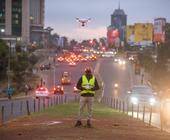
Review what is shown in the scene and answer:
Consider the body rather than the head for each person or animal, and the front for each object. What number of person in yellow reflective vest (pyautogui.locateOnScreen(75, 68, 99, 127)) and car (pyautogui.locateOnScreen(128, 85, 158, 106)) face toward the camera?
2

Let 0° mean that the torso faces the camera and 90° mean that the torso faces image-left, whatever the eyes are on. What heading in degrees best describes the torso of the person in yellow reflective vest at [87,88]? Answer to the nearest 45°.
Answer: approximately 0°

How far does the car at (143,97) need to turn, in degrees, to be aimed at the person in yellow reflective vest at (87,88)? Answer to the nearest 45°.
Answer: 0° — it already faces them

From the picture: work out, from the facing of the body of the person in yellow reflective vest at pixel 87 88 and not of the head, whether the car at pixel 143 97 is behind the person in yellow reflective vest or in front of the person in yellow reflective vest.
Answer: behind
